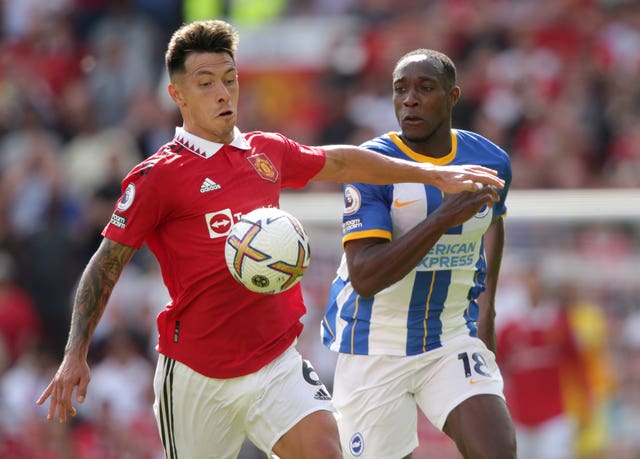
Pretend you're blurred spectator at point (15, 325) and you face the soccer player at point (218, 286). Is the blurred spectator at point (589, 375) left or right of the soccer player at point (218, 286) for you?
left

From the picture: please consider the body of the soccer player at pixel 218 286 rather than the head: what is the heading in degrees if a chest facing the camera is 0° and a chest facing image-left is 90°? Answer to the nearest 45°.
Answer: approximately 315°

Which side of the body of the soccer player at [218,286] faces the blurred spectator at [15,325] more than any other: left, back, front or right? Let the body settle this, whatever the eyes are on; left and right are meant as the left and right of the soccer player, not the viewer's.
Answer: back

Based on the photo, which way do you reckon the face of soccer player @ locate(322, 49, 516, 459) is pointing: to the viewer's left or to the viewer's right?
to the viewer's left
